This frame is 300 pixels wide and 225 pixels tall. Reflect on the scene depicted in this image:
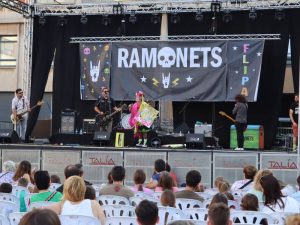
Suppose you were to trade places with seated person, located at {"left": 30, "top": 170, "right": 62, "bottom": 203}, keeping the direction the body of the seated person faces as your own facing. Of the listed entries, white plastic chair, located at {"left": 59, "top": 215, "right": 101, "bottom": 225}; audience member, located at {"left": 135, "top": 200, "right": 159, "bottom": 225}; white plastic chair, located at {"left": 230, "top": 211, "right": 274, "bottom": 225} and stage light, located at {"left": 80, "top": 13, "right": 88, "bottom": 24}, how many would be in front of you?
1

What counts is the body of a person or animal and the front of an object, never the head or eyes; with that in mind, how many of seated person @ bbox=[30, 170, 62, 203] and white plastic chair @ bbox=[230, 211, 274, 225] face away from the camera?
2

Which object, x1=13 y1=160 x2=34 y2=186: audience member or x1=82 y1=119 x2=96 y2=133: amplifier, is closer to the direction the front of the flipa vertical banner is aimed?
the audience member

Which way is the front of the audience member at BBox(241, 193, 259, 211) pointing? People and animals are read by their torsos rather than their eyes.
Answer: away from the camera

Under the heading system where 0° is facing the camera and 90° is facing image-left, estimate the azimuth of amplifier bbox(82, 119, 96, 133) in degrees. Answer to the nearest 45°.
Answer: approximately 0°

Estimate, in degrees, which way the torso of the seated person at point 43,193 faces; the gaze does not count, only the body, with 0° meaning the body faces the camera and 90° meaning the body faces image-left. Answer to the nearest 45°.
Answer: approximately 180°

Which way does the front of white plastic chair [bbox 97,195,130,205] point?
away from the camera

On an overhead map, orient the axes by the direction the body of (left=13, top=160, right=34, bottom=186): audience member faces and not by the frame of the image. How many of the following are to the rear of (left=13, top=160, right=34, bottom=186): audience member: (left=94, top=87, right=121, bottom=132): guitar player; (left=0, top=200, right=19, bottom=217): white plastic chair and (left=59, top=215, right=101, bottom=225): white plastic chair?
2

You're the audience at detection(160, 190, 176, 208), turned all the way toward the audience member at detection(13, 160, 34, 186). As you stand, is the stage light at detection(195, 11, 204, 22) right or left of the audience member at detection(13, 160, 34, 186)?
right

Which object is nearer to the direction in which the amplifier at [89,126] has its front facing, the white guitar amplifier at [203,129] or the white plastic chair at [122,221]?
the white plastic chair

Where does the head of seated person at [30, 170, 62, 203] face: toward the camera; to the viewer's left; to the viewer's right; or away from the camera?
away from the camera

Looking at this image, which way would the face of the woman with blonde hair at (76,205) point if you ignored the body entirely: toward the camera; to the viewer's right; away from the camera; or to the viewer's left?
away from the camera
